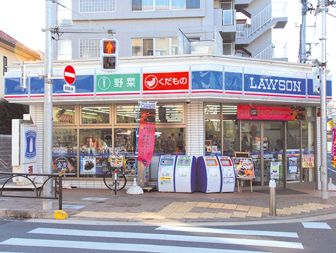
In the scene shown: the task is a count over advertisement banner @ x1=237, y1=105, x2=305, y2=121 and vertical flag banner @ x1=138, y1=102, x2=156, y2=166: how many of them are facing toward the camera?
2

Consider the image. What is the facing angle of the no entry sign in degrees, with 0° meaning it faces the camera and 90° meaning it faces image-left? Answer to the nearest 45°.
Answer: approximately 315°

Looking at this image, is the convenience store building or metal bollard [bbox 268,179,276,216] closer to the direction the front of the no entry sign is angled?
the metal bollard

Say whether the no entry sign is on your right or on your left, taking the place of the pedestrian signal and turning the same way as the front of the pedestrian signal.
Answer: on your right

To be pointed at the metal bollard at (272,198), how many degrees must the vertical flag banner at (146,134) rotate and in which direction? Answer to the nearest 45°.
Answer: approximately 45° to its left

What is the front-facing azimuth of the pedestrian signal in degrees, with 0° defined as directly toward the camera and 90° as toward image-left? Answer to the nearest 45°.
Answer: approximately 0°

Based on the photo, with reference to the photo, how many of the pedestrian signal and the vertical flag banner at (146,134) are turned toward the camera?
2

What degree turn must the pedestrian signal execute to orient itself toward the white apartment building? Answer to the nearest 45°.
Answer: approximately 180°

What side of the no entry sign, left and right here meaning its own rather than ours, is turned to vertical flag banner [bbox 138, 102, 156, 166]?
left
